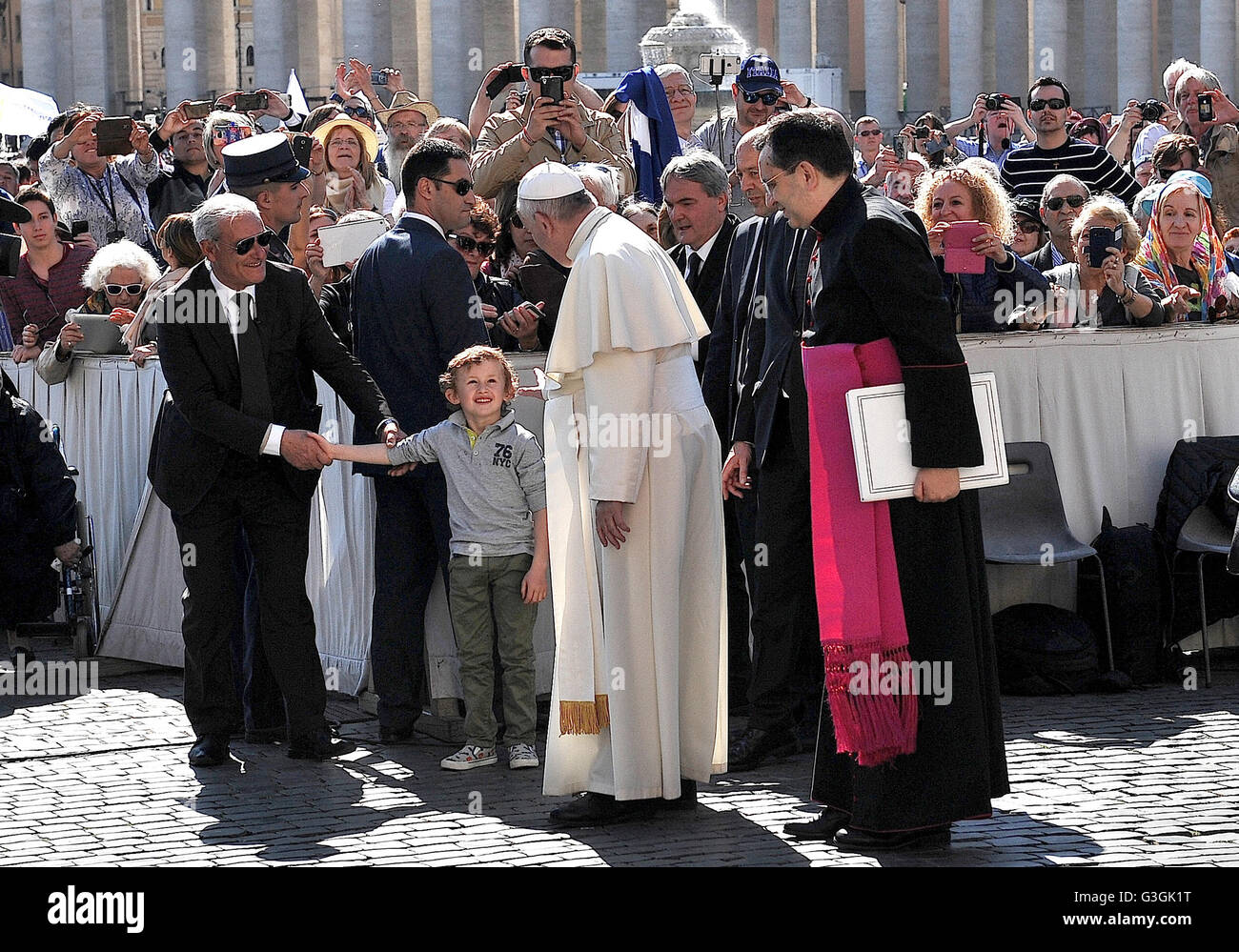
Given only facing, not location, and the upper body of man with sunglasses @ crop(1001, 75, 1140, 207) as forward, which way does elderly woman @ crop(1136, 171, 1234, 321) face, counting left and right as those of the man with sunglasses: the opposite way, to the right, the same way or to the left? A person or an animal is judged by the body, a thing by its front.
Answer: the same way

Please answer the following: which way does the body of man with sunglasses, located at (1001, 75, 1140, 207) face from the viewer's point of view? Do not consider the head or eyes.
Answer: toward the camera

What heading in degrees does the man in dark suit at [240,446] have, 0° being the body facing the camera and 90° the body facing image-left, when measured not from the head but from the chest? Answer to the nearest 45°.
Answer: approximately 315°

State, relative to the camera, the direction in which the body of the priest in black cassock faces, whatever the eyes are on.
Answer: to the viewer's left

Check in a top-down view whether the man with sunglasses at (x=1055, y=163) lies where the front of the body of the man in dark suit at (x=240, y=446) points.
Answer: no

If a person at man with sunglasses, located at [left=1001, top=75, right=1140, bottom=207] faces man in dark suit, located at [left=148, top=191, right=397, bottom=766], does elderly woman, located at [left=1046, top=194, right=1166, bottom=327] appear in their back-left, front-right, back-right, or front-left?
front-left

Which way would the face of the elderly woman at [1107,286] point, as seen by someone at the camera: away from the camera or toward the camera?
toward the camera

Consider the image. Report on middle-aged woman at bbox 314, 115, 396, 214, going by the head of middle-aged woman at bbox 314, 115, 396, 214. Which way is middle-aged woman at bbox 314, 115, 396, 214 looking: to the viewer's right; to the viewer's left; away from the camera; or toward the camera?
toward the camera

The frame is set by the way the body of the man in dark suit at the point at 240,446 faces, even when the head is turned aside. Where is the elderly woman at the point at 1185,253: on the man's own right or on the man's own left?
on the man's own left

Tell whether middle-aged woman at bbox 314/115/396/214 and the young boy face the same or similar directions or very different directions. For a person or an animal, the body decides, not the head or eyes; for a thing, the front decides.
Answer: same or similar directions

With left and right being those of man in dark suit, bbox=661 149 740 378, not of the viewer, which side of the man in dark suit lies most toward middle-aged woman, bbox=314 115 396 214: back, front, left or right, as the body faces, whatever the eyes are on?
right

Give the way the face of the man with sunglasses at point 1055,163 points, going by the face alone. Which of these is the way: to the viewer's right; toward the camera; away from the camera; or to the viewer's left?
toward the camera

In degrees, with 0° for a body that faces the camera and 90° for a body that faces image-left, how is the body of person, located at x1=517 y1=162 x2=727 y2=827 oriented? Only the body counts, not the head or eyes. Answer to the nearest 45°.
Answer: approximately 90°

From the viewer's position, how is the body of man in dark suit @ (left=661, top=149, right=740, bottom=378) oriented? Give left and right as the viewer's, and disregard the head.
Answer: facing the viewer and to the left of the viewer
